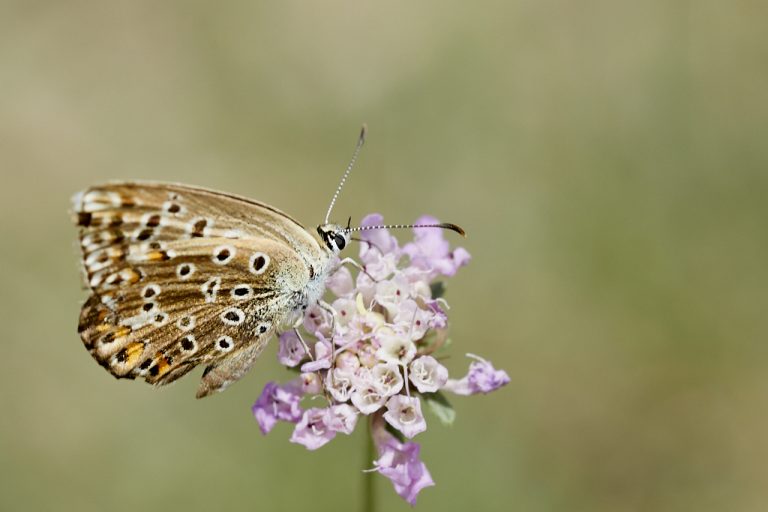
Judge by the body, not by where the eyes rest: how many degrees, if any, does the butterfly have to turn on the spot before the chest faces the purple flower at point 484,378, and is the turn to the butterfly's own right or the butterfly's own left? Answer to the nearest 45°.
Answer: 0° — it already faces it

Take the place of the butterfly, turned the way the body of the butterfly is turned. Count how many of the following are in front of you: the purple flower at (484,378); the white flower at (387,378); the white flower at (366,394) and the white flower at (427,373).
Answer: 4

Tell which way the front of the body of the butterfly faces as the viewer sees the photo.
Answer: to the viewer's right

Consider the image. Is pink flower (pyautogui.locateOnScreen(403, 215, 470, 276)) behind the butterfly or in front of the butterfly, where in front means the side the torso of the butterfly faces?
in front
